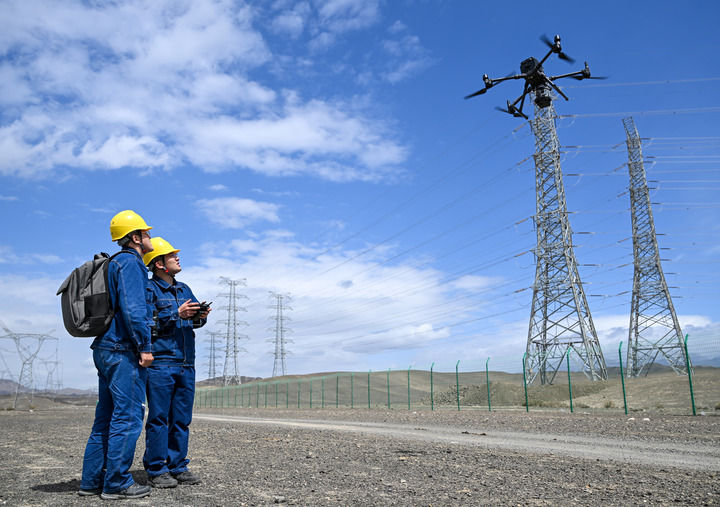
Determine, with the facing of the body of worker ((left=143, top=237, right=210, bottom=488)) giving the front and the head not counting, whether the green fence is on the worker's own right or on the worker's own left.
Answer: on the worker's own left

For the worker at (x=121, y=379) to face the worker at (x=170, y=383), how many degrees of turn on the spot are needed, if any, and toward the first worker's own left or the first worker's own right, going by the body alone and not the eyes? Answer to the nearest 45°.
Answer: approximately 45° to the first worker's own left

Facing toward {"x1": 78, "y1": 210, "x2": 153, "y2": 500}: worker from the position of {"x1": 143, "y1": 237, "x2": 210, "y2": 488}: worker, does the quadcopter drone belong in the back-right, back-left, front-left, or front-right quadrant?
back-left

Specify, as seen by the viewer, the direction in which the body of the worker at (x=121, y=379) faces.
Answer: to the viewer's right
